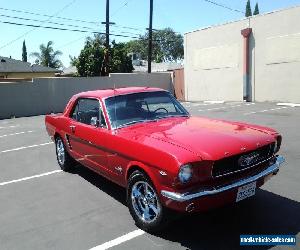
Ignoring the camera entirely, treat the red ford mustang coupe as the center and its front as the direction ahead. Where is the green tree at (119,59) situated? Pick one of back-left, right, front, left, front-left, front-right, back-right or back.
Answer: back-left

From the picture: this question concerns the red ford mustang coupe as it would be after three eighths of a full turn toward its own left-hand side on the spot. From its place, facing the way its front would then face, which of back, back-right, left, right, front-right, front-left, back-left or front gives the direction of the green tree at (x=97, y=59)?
front

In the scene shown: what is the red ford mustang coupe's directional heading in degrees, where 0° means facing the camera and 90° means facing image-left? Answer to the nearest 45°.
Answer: approximately 315°
